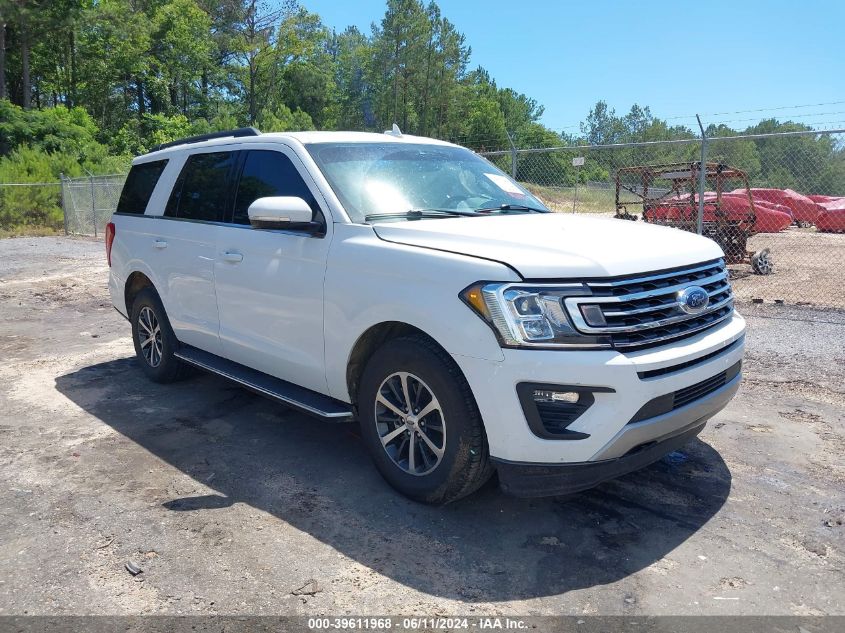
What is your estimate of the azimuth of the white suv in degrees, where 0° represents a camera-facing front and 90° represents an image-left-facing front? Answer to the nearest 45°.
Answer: approximately 315°

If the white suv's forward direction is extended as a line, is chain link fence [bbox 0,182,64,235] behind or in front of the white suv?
behind

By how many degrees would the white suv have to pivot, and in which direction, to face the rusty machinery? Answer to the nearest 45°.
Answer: approximately 90° to its left

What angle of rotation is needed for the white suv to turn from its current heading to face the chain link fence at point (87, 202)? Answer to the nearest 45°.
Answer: approximately 180°

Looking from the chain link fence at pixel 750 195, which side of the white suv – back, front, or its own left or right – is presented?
left
